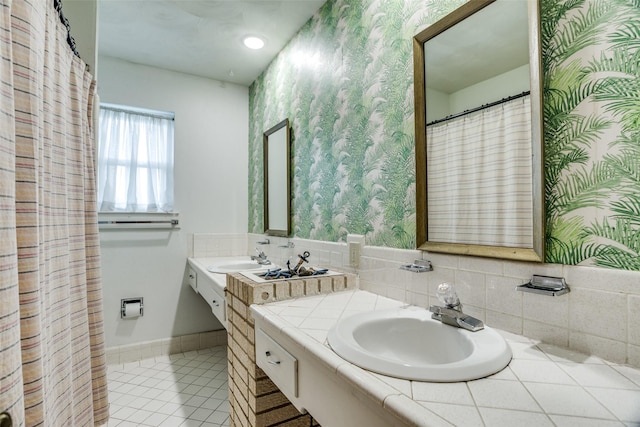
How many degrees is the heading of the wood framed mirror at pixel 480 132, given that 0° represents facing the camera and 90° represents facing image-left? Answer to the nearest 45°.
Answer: approximately 45°

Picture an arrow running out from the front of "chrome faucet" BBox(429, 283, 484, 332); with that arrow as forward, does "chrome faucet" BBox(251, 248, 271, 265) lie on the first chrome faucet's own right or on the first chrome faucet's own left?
on the first chrome faucet's own right

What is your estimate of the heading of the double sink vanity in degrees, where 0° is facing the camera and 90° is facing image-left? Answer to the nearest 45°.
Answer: approximately 45°

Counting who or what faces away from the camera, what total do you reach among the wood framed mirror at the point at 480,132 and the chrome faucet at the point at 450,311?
0

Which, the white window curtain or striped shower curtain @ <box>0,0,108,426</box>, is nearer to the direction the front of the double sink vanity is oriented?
the striped shower curtain

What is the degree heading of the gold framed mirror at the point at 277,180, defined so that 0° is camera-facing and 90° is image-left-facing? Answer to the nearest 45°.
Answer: approximately 45°

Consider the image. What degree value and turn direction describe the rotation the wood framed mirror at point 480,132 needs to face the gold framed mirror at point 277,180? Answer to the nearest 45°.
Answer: approximately 90° to its right

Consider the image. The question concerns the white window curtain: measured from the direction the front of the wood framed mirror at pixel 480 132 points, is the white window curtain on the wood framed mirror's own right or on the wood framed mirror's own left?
on the wood framed mirror's own right

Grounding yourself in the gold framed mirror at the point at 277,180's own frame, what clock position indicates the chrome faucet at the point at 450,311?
The chrome faucet is roughly at 10 o'clock from the gold framed mirror.
